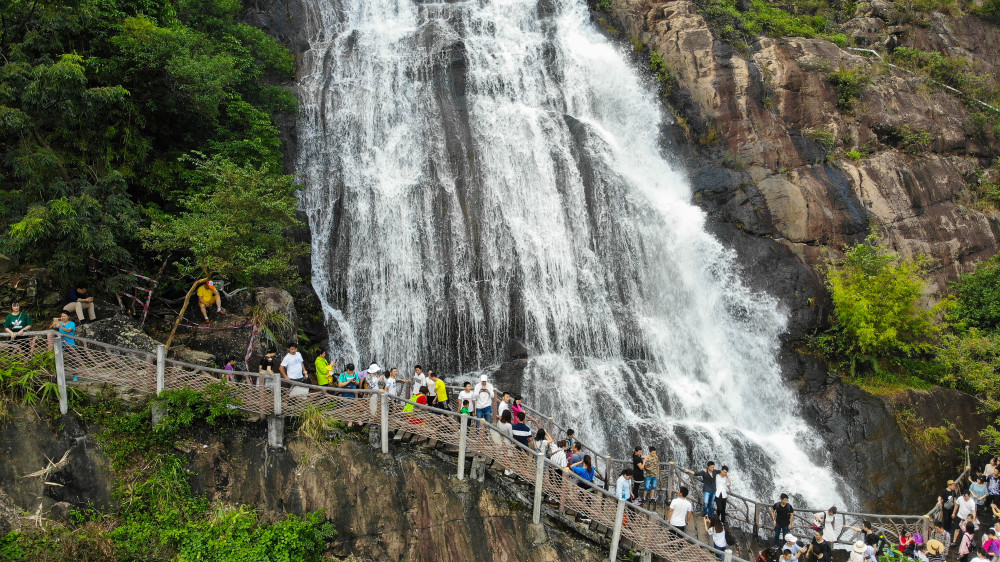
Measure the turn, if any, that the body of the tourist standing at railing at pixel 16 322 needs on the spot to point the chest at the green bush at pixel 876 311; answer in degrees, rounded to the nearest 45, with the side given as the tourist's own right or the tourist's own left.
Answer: approximately 90° to the tourist's own left

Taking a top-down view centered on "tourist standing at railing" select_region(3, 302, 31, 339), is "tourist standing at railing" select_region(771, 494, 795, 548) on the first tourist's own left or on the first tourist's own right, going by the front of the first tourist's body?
on the first tourist's own left

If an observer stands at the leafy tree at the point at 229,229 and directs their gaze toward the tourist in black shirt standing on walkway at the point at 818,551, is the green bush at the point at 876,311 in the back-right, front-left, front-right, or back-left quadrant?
front-left

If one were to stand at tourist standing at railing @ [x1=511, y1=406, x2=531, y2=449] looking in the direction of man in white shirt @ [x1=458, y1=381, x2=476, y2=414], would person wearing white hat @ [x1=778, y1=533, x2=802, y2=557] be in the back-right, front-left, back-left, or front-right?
back-right

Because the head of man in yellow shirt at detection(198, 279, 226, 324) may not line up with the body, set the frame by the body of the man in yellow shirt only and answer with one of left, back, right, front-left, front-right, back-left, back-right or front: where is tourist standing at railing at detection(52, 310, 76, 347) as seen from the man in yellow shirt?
right

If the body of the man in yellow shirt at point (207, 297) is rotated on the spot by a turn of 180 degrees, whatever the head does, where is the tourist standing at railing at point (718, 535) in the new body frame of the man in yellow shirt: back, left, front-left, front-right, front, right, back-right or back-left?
back

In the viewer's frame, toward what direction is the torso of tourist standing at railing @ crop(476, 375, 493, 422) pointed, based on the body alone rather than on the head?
toward the camera

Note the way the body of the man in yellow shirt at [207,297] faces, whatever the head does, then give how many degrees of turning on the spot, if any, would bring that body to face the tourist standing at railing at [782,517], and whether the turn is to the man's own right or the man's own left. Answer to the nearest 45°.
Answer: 0° — they already face them

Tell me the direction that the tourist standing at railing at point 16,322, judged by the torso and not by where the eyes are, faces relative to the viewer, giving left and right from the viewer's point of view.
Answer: facing the viewer

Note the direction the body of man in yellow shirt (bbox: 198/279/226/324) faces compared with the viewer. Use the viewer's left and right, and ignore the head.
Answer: facing the viewer and to the right of the viewer

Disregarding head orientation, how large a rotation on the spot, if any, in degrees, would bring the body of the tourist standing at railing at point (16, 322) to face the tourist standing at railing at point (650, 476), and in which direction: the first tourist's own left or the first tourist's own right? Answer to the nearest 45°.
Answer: approximately 45° to the first tourist's own left
